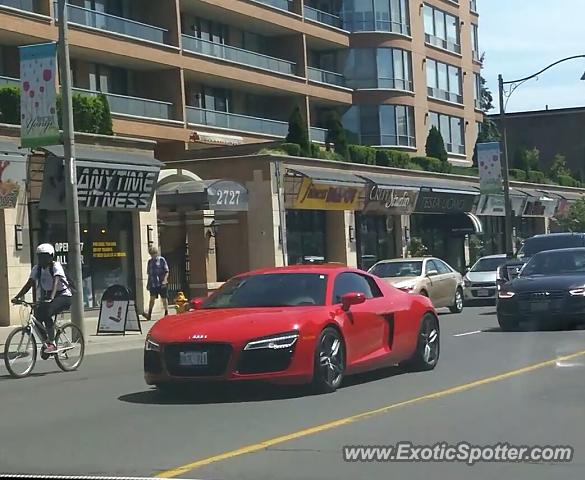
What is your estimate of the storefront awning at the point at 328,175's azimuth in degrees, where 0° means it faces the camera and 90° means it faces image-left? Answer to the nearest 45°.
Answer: approximately 315°

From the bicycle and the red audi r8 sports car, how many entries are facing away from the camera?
0

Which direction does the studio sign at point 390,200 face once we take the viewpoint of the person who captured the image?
facing the viewer and to the right of the viewer

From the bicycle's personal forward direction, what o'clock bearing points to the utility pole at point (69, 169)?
The utility pole is roughly at 5 o'clock from the bicycle.

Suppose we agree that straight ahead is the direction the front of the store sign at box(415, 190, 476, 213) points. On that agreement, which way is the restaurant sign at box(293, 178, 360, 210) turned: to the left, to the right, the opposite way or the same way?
the same way

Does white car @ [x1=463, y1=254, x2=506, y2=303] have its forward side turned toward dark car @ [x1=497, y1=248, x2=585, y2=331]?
no

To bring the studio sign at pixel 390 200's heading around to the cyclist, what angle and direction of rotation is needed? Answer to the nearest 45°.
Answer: approximately 45° to its right

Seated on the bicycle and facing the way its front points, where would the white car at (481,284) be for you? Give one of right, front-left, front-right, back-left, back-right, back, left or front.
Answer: back

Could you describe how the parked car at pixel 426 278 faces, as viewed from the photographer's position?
facing the viewer and to the left of the viewer

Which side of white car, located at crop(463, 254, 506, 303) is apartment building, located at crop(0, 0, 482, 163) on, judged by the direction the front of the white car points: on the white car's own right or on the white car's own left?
on the white car's own right

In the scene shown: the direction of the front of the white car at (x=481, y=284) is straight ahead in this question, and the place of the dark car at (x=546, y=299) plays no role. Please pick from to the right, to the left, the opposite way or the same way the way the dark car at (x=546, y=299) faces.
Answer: the same way

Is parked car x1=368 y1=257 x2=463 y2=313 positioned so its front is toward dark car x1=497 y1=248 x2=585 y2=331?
no

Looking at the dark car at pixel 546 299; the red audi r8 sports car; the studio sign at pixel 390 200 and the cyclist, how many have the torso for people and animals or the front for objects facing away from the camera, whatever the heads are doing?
0

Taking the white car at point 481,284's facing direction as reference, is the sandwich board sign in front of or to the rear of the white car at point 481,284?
in front

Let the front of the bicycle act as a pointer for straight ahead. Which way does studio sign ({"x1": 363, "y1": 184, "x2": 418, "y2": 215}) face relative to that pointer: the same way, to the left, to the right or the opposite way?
to the left

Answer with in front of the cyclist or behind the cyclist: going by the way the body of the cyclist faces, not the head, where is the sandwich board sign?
behind

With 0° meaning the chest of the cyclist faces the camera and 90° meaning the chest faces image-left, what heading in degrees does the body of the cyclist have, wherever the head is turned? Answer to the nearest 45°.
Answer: approximately 45°

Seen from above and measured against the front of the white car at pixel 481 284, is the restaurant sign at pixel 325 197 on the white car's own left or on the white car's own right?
on the white car's own right
